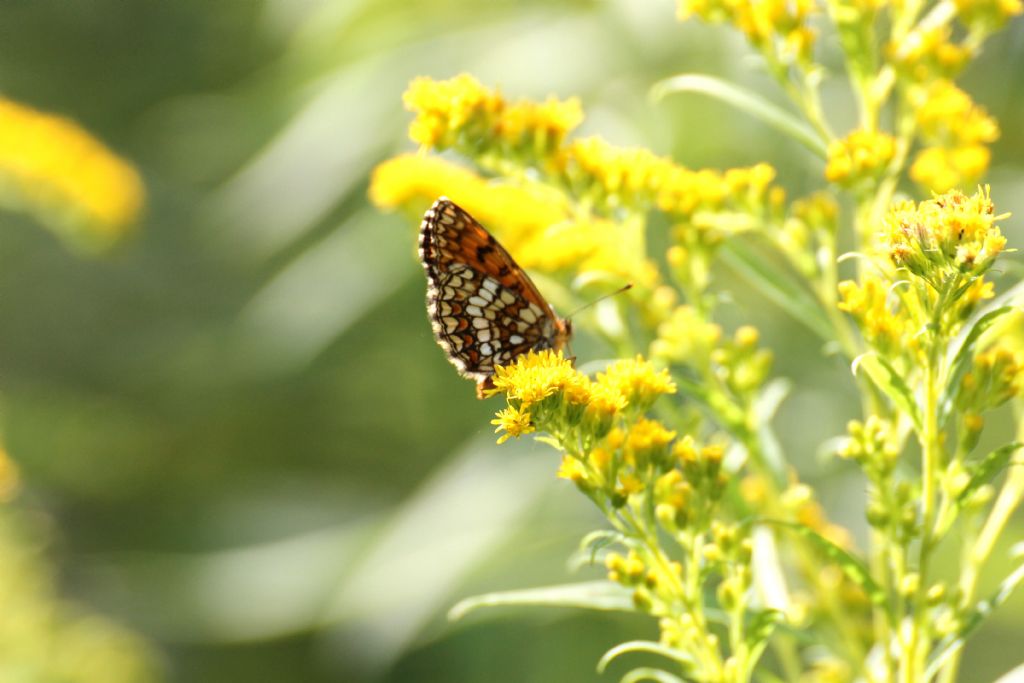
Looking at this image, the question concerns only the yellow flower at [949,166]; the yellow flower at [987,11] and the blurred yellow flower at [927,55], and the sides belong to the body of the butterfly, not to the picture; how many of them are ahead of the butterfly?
3

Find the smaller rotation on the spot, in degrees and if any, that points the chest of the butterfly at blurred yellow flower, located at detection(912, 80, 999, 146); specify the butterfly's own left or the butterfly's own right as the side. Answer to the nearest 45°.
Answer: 0° — it already faces it

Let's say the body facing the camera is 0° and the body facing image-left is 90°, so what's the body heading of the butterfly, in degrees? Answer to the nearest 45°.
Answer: approximately 270°
